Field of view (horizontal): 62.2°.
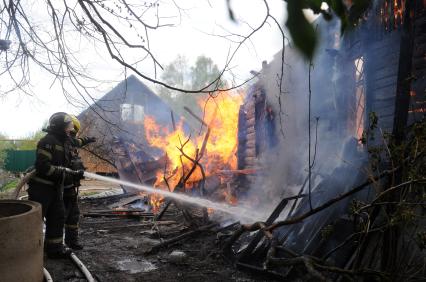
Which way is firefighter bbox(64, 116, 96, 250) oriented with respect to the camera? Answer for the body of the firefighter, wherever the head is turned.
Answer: to the viewer's right

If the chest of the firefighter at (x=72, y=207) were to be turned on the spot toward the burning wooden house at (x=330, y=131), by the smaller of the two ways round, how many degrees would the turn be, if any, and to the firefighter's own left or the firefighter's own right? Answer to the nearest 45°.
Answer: approximately 45° to the firefighter's own right

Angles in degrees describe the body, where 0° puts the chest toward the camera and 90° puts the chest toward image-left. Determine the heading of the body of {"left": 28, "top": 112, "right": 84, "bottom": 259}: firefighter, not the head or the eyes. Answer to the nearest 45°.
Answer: approximately 270°

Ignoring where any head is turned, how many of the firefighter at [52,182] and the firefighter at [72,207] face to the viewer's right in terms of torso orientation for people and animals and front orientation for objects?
2

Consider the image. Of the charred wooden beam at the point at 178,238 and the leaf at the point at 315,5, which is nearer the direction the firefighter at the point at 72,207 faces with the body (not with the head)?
the charred wooden beam

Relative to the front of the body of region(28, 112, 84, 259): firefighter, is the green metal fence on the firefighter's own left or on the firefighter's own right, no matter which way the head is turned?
on the firefighter's own left

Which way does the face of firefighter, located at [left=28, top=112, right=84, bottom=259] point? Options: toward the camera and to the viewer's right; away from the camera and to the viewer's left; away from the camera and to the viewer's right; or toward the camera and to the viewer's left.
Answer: away from the camera and to the viewer's right

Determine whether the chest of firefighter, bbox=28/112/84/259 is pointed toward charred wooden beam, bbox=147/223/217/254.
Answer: yes

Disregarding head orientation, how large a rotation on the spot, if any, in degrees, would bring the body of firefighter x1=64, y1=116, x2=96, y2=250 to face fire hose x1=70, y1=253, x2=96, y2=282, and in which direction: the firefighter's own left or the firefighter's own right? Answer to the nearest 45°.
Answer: approximately 90° to the firefighter's own right
